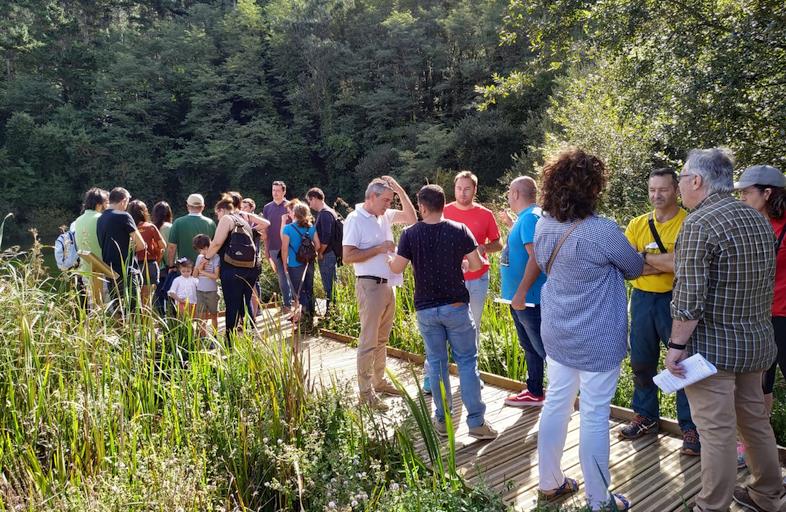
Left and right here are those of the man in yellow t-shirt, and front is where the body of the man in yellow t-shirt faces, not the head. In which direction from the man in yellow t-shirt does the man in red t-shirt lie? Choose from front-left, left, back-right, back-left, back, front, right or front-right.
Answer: right

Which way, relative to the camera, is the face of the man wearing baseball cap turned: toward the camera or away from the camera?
away from the camera

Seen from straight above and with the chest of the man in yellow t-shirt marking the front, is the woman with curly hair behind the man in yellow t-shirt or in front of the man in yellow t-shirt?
in front

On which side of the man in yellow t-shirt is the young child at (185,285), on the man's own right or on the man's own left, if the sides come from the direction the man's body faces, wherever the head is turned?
on the man's own right

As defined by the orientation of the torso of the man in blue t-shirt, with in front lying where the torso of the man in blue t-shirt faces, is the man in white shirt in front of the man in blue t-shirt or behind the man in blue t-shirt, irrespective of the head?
in front

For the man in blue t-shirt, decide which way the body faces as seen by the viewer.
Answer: to the viewer's left

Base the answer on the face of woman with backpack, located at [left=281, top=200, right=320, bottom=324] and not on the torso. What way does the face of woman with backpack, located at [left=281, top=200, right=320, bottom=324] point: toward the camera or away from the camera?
away from the camera

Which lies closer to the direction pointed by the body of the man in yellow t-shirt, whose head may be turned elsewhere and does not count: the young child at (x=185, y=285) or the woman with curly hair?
the woman with curly hair

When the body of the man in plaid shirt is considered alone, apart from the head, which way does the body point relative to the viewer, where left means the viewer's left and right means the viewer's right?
facing away from the viewer and to the left of the viewer

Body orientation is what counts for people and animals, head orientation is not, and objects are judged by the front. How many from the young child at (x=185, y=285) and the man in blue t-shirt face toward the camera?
1
